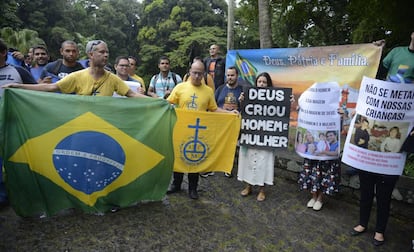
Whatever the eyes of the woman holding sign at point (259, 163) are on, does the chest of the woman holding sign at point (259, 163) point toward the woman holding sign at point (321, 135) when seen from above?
no

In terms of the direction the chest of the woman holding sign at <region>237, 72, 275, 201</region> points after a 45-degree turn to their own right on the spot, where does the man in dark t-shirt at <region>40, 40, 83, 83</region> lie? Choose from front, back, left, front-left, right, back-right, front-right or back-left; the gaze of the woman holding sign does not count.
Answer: front-right

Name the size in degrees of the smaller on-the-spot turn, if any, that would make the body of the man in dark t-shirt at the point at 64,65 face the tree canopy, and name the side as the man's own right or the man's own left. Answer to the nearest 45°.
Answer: approximately 135° to the man's own left

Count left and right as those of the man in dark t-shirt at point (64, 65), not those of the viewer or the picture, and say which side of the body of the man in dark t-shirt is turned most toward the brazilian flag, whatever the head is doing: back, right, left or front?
front

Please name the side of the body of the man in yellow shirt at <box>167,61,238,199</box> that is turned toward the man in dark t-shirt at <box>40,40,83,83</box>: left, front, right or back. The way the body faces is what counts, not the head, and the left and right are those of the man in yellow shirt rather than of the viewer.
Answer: right

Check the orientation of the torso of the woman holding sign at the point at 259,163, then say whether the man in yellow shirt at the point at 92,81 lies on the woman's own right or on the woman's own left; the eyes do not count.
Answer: on the woman's own right

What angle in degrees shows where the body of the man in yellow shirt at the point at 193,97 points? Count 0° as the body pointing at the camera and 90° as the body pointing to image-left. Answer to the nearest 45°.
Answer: approximately 0°

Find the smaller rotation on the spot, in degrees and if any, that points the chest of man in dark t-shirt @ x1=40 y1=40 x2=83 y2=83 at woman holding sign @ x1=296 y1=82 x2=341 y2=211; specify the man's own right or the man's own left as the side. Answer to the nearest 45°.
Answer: approximately 45° to the man's own left

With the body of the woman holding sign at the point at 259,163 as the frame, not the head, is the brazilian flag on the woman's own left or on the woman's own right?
on the woman's own right

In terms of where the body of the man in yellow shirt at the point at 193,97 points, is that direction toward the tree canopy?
no

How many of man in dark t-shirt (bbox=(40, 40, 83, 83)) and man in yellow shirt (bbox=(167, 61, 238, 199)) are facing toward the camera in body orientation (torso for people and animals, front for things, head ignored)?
2

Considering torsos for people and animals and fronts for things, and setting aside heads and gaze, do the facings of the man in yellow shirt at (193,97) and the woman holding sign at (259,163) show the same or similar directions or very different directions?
same or similar directions

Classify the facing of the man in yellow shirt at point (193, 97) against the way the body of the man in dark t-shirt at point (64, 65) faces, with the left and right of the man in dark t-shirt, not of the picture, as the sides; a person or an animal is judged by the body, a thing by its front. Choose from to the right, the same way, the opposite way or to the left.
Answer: the same way

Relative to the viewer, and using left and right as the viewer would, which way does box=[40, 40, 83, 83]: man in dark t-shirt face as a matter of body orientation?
facing the viewer
